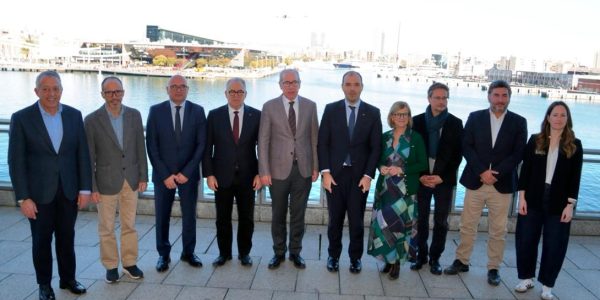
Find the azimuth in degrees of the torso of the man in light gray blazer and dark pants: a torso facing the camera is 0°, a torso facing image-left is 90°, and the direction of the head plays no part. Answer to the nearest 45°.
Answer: approximately 0°

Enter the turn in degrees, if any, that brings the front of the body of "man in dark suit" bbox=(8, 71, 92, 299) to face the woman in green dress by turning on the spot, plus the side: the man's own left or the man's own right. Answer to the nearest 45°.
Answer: approximately 90° to the man's own left

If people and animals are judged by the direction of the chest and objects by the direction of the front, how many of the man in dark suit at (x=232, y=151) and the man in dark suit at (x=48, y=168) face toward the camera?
2

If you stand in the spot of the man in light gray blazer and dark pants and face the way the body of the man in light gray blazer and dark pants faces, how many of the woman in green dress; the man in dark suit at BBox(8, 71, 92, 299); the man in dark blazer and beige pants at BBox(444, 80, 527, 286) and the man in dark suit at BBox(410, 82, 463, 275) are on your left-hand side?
3

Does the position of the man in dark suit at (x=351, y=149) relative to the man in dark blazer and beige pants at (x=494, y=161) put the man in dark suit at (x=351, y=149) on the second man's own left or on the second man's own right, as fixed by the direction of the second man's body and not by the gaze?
on the second man's own right

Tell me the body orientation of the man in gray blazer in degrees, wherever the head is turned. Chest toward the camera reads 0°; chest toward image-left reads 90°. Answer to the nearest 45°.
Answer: approximately 0°
